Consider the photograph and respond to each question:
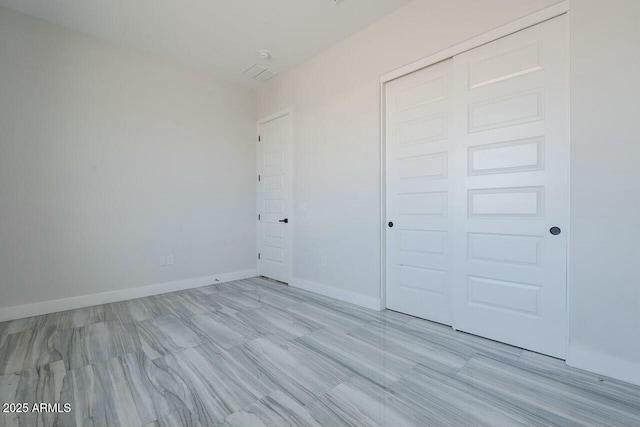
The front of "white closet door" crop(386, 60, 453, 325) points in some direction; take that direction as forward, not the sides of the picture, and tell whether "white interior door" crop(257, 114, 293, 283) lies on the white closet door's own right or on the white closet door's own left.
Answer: on the white closet door's own right

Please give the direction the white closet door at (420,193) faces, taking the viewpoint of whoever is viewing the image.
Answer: facing the viewer and to the left of the viewer

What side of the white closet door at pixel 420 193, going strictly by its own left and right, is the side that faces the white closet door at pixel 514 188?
left
